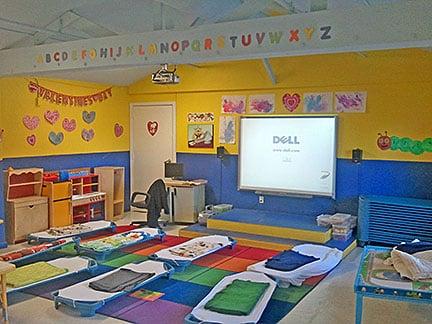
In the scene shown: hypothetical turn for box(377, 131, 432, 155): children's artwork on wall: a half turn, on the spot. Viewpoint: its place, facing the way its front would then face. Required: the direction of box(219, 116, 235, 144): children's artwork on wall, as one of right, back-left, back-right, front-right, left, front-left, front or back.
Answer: left

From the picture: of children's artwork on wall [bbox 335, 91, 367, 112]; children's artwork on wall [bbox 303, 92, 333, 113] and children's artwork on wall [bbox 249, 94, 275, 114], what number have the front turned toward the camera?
3

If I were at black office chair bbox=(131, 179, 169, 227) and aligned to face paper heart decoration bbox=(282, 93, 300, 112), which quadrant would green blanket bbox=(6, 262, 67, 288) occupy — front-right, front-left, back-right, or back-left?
back-right

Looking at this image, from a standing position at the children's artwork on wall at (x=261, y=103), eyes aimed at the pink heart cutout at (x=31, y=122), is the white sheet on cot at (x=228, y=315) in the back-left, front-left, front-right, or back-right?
front-left

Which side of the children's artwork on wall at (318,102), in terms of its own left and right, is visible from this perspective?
front

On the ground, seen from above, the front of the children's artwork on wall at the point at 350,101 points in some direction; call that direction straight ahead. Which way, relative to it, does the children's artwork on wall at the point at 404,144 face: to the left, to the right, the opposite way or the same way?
the same way

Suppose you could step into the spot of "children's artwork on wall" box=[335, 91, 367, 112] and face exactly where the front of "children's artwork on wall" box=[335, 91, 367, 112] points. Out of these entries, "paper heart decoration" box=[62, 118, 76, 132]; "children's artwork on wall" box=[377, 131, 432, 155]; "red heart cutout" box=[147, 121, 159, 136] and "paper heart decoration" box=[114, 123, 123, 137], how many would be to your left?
1

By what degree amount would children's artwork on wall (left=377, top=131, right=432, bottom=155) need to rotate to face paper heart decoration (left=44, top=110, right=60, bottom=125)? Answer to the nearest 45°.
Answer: approximately 90° to its right

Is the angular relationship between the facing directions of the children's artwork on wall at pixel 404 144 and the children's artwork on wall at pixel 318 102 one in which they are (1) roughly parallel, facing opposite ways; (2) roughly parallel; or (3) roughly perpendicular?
roughly parallel

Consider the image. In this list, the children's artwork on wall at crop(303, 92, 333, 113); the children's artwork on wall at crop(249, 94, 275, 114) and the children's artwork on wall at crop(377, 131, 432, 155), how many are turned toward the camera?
3

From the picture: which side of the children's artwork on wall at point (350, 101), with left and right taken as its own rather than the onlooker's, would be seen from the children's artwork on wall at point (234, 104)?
right

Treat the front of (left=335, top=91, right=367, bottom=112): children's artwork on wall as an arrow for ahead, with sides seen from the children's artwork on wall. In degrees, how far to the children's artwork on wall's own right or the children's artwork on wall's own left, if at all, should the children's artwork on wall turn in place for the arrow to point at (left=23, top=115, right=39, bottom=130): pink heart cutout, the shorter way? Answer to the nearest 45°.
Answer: approximately 90° to the children's artwork on wall's own right

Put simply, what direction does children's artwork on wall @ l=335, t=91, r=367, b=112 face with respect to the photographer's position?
facing the viewer

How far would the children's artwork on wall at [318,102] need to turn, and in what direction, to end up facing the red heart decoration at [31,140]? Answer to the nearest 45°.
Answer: approximately 90° to its right

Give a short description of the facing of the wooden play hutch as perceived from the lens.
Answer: facing the viewer and to the right of the viewer

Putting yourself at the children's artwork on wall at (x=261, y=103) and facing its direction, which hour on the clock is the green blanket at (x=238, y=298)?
The green blanket is roughly at 12 o'clock from the children's artwork on wall.

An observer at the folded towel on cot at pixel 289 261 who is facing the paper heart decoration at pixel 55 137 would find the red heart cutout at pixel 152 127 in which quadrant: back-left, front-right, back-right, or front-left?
front-right
